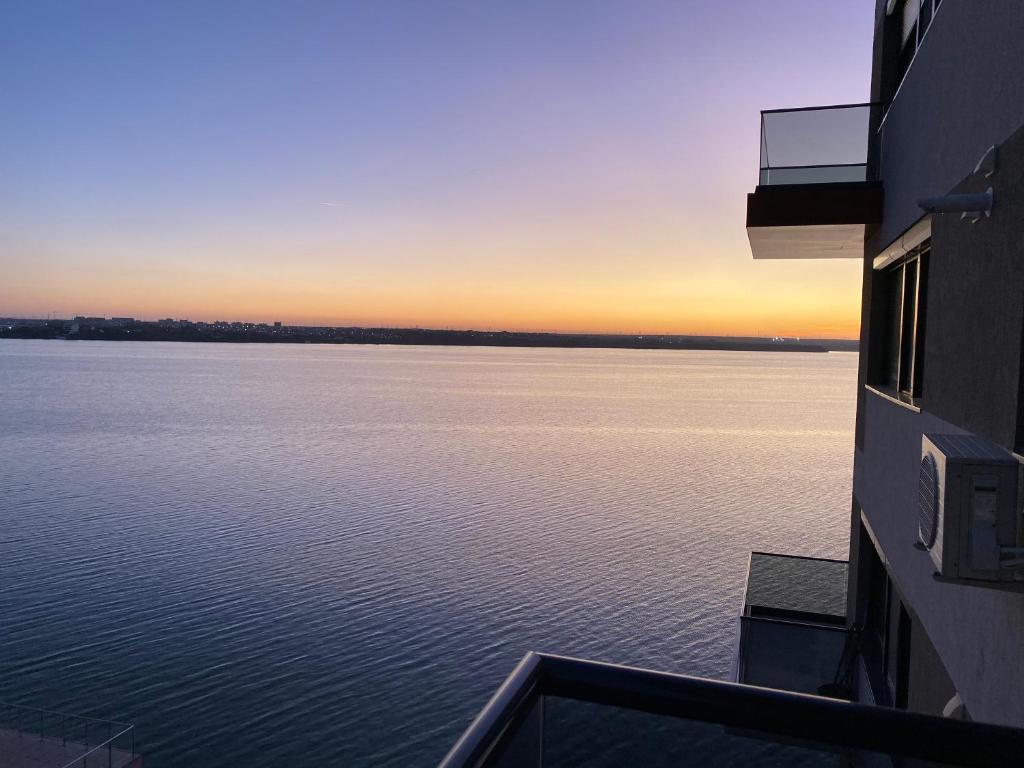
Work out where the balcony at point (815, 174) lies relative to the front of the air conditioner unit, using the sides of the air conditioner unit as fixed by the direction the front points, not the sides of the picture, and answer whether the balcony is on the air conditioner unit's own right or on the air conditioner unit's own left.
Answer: on the air conditioner unit's own right

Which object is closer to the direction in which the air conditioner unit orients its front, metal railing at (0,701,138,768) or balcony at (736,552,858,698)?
the metal railing

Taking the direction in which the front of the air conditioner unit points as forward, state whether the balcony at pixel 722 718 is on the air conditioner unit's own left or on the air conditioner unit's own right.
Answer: on the air conditioner unit's own left

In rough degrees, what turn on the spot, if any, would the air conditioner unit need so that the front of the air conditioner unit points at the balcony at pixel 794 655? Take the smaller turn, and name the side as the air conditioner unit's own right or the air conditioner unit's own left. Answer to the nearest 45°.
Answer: approximately 90° to the air conditioner unit's own right

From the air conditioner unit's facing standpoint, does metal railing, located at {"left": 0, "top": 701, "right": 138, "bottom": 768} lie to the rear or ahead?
ahead

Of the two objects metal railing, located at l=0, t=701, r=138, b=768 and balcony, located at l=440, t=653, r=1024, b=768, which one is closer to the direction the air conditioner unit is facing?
the metal railing

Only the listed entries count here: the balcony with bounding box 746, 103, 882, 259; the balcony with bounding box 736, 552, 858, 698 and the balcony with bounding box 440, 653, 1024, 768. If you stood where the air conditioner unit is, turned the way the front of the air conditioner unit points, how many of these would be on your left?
1

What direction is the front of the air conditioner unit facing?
to the viewer's left
